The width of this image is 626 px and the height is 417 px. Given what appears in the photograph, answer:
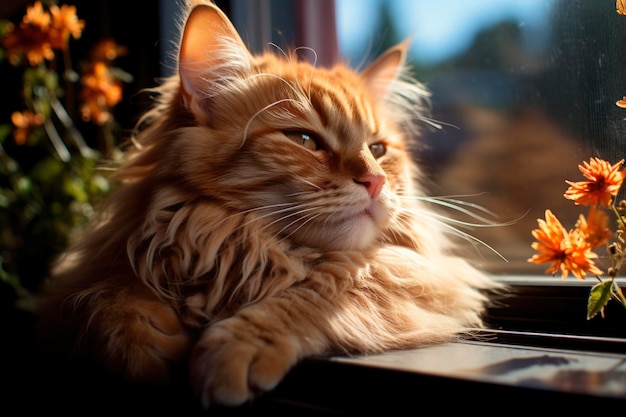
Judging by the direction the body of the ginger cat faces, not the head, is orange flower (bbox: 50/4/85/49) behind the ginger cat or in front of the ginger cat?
behind

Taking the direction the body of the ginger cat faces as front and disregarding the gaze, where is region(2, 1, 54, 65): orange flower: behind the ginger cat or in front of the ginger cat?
behind

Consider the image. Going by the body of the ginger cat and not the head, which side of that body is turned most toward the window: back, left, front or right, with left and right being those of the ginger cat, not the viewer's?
left

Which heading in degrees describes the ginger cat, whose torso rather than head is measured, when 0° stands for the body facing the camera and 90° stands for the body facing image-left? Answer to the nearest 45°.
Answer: approximately 315°

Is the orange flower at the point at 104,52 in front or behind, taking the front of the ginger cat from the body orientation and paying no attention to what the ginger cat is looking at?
behind
